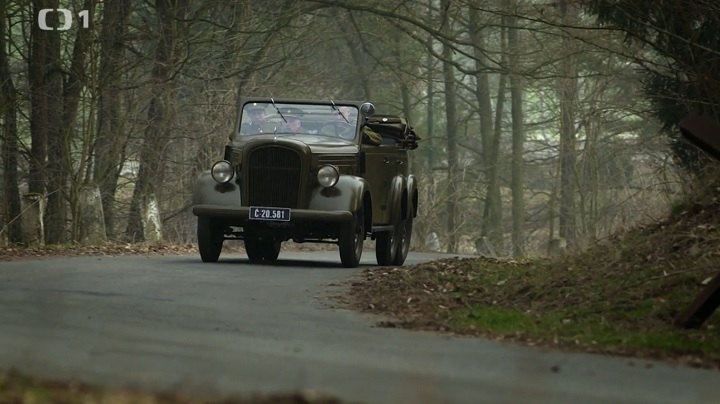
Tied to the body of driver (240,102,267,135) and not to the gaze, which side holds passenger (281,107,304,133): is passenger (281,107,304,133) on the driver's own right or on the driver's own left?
on the driver's own left

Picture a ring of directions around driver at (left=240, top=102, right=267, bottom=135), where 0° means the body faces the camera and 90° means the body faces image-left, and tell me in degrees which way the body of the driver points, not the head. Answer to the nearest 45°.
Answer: approximately 0°
